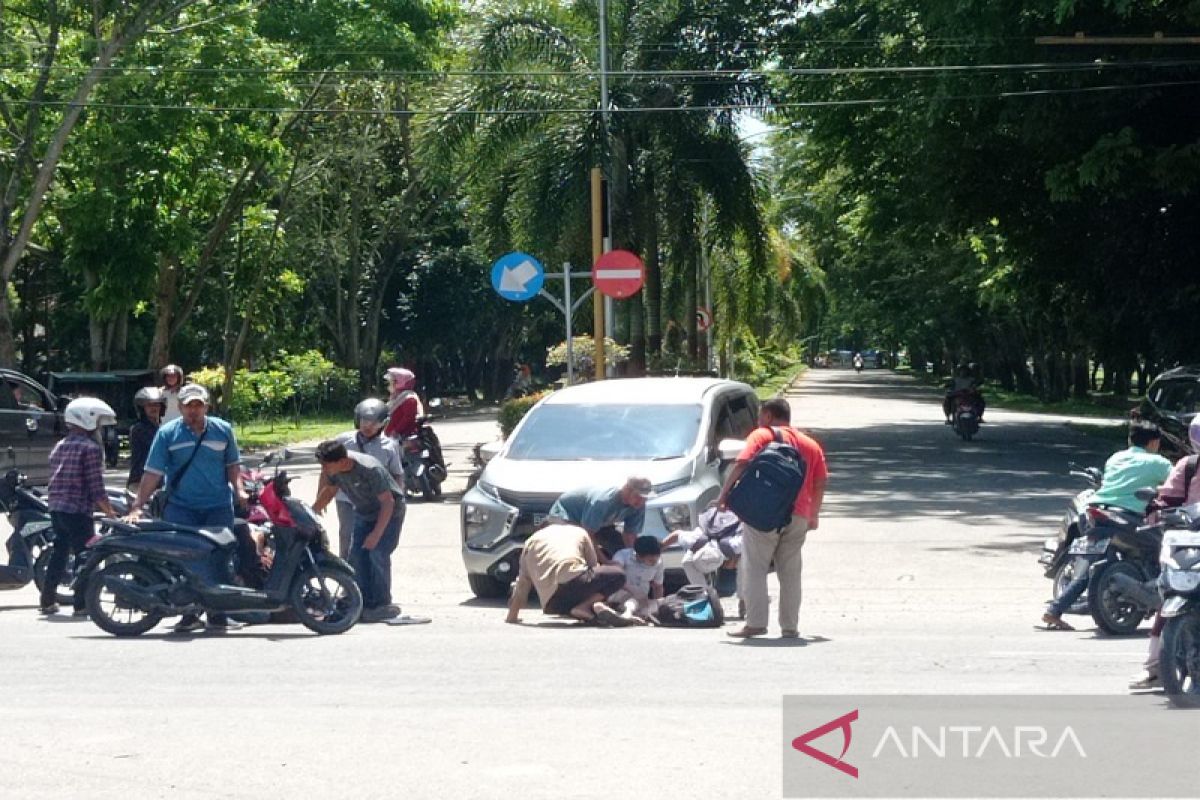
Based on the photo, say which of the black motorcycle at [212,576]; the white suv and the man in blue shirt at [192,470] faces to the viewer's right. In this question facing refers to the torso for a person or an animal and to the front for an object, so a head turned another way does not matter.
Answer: the black motorcycle

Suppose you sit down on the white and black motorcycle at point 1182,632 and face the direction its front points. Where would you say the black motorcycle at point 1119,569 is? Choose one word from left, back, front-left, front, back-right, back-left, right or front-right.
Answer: back-right

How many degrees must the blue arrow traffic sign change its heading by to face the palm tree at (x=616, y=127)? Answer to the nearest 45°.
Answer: approximately 180°

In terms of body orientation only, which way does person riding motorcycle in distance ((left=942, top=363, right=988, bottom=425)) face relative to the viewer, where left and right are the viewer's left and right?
facing the viewer

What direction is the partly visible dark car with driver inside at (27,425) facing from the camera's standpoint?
to the viewer's right

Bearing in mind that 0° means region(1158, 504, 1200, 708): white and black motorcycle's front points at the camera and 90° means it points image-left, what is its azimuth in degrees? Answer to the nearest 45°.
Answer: approximately 45°

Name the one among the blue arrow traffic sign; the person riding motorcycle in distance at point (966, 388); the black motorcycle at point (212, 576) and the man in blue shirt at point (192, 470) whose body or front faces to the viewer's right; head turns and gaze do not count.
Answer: the black motorcycle

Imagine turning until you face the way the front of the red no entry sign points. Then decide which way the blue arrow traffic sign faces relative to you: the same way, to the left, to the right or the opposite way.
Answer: the same way

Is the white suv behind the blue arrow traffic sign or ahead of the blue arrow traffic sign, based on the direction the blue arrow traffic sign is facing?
ahead

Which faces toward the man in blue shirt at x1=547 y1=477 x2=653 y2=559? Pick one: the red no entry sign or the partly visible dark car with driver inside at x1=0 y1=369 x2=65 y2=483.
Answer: the red no entry sign

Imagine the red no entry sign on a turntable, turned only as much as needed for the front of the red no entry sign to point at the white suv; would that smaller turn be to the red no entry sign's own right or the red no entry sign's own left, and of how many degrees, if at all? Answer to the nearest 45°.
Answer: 0° — it already faces it

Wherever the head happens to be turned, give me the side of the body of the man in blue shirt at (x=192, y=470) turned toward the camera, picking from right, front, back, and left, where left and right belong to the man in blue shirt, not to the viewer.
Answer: front

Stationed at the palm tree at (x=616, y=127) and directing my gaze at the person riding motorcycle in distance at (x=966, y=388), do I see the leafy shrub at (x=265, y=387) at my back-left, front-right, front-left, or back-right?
back-left

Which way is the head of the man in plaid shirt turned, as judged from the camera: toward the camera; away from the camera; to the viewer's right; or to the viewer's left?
to the viewer's right

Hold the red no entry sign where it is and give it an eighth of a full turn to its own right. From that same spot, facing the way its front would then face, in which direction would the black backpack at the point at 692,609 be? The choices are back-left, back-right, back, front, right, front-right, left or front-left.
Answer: front-left

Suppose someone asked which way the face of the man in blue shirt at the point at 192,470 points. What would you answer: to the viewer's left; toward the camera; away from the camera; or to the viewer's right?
toward the camera

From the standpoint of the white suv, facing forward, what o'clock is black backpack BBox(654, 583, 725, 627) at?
The black backpack is roughly at 10 o'clock from the white suv.

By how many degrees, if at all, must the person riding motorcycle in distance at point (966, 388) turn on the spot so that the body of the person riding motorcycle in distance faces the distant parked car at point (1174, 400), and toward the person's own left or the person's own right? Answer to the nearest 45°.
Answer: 0° — they already face it

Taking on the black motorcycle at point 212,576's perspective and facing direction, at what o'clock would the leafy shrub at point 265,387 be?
The leafy shrub is roughly at 9 o'clock from the black motorcycle.

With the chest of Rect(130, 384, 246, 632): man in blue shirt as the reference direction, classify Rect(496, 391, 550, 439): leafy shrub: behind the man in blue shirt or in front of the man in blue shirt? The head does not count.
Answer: behind
